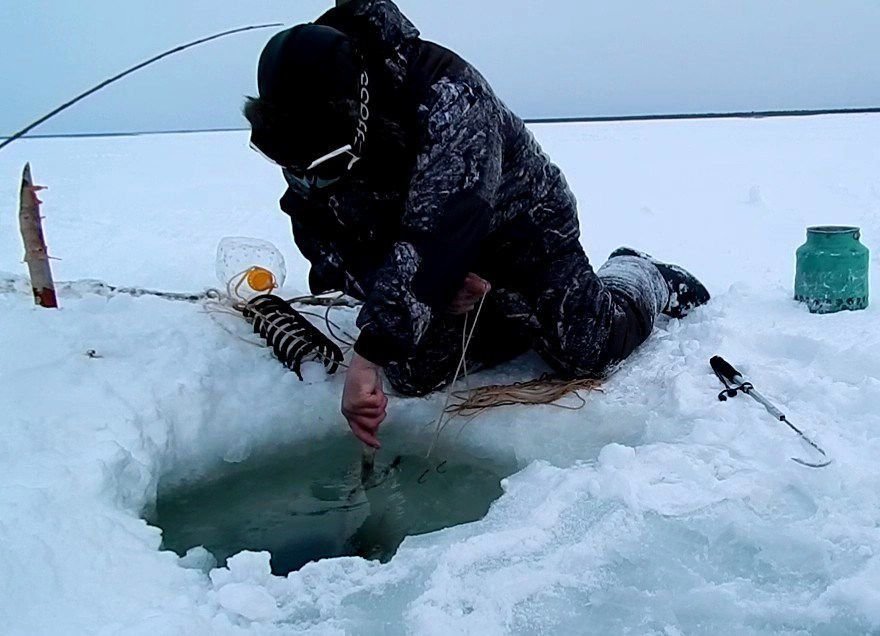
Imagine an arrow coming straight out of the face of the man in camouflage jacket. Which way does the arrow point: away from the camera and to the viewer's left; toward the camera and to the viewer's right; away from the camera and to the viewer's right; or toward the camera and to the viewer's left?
toward the camera and to the viewer's left

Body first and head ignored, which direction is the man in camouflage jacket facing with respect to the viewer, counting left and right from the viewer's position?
facing the viewer and to the left of the viewer

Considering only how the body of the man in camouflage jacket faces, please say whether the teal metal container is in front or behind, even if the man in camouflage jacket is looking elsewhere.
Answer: behind
